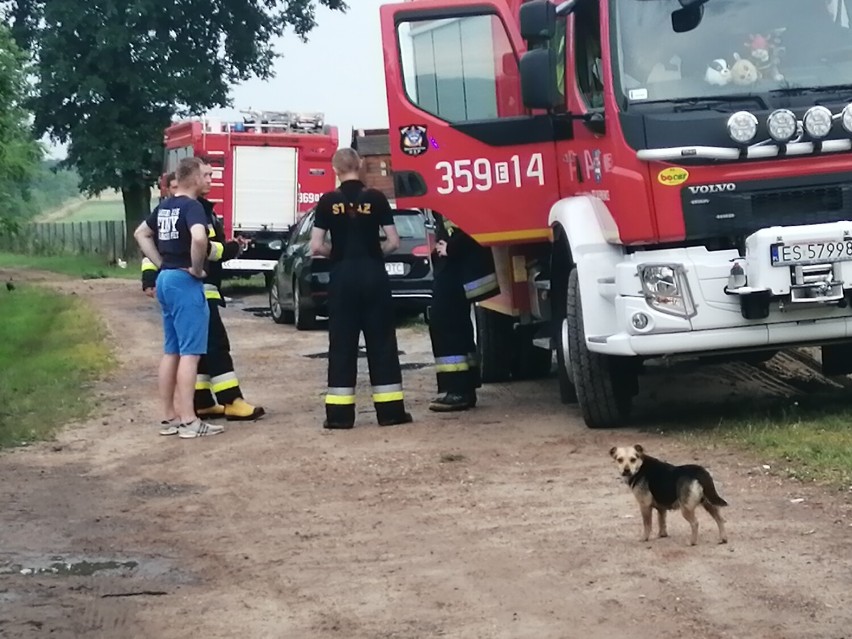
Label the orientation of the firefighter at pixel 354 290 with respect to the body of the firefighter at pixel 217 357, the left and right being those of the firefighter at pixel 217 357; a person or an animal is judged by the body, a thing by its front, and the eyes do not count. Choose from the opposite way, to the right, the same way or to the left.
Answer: to the left

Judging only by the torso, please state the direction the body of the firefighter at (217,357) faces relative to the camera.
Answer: to the viewer's right

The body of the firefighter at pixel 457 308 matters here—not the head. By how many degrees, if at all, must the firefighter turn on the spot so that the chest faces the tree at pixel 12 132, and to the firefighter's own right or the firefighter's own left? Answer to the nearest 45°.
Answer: approximately 90° to the firefighter's own right

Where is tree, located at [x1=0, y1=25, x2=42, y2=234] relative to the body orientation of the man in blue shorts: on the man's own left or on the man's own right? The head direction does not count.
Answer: on the man's own left

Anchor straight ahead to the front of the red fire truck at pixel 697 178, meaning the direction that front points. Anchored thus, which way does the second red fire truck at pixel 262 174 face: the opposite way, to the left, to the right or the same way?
the opposite way

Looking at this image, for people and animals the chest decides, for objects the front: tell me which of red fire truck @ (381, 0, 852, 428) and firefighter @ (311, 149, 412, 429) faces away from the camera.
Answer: the firefighter

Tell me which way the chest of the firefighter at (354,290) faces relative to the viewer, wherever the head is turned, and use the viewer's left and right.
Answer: facing away from the viewer

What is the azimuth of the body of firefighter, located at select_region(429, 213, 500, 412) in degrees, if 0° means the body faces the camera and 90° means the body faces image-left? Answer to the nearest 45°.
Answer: approximately 90°

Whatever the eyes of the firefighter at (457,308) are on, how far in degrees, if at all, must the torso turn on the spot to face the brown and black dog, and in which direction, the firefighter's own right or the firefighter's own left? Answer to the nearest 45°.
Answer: approximately 90° to the firefighter's own left

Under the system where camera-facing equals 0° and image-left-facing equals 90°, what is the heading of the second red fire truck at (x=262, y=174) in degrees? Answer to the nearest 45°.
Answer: approximately 135°

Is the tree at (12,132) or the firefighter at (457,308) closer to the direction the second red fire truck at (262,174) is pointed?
the tree
